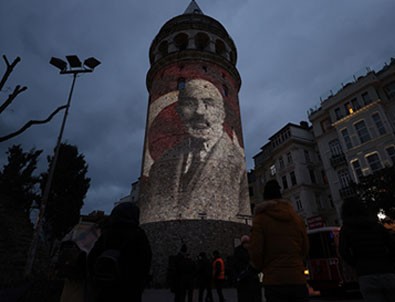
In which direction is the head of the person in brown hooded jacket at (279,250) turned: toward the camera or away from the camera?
away from the camera

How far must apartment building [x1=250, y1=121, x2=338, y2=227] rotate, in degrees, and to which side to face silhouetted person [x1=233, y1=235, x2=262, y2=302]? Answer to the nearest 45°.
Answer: approximately 45° to its left

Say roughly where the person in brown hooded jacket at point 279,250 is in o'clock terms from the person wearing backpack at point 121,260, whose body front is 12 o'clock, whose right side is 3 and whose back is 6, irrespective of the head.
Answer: The person in brown hooded jacket is roughly at 2 o'clock from the person wearing backpack.

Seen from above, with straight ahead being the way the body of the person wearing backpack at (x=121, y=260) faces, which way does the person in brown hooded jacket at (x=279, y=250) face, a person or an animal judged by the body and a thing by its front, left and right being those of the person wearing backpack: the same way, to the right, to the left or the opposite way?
the same way

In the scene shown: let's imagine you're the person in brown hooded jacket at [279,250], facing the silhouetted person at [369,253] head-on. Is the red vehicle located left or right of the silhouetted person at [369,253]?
left

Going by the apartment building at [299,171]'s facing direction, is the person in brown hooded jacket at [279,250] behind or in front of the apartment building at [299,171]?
in front

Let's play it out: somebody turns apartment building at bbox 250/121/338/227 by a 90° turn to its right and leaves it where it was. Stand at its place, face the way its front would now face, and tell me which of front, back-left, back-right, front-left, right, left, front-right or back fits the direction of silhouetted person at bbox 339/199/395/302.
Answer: back-left

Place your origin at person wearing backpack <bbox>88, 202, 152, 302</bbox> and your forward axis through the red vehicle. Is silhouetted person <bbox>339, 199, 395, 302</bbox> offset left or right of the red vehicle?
right

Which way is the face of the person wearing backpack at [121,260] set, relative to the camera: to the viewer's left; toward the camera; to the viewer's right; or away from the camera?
away from the camera

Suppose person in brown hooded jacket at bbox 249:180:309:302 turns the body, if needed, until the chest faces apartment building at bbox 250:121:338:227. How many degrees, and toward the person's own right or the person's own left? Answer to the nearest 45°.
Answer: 0° — they already face it

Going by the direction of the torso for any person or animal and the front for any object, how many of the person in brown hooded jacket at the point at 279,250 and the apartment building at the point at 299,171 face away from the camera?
1

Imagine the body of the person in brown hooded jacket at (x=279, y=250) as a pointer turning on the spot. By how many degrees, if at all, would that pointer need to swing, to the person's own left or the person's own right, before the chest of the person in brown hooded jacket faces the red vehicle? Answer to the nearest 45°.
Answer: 0° — they already face it

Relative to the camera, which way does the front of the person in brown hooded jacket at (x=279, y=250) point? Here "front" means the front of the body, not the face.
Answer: away from the camera

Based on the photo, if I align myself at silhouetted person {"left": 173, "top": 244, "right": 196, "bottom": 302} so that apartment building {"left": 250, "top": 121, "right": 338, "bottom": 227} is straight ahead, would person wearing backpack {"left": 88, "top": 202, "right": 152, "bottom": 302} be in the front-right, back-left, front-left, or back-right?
back-right

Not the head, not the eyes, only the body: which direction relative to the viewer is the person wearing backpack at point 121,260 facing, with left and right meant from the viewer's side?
facing away from the viewer and to the right of the viewer

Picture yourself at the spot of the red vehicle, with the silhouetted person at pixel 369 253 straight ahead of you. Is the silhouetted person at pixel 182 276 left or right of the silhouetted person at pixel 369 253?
right

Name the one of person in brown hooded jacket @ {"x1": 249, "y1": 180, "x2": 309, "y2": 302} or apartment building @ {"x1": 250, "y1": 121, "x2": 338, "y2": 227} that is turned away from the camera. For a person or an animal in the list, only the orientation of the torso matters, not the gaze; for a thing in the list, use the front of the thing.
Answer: the person in brown hooded jacket

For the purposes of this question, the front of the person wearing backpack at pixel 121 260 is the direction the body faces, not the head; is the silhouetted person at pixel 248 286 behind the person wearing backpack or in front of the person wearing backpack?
in front

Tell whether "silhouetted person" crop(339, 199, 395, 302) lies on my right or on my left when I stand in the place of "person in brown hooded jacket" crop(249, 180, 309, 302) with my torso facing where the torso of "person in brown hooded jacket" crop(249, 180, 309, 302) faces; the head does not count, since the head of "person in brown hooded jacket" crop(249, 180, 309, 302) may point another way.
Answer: on my right

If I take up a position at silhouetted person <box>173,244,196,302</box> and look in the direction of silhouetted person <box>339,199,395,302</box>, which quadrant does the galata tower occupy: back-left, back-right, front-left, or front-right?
back-left
